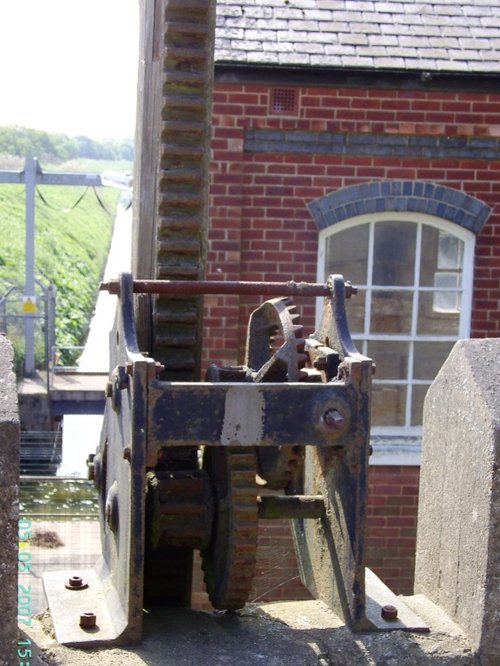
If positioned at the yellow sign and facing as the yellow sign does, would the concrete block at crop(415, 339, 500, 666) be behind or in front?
in front

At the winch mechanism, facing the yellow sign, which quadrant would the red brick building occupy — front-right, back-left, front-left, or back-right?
front-right

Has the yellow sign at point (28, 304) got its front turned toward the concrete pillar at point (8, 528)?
yes

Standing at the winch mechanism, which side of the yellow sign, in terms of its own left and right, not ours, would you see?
front

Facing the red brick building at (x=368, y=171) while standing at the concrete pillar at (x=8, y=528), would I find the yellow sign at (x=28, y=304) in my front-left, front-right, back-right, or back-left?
front-left

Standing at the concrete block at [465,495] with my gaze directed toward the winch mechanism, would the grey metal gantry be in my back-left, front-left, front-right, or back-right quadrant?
front-right

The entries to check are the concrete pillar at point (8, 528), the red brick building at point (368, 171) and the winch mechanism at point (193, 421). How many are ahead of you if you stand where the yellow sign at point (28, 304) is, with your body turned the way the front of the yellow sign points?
3

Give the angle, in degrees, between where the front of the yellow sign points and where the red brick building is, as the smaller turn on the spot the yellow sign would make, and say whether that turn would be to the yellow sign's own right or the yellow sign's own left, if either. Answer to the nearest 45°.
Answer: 0° — it already faces it

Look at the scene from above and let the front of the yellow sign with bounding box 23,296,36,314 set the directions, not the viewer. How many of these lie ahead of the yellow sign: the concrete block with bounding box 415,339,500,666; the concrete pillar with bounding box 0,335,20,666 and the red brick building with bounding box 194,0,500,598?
3

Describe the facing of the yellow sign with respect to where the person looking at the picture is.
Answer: facing the viewer

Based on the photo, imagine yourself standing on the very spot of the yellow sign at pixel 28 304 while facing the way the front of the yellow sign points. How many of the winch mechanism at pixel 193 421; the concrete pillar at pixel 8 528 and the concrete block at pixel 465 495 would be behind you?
0
